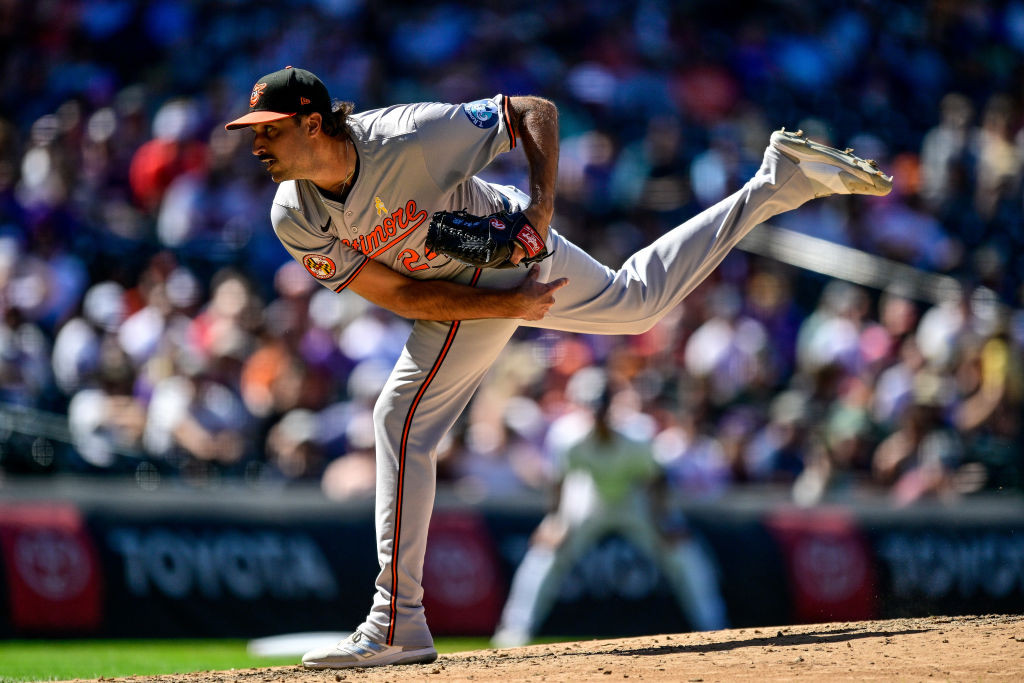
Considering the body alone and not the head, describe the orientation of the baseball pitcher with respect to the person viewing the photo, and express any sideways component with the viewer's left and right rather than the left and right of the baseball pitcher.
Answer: facing the viewer and to the left of the viewer

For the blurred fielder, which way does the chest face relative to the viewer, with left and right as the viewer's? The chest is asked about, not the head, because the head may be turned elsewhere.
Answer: facing the viewer

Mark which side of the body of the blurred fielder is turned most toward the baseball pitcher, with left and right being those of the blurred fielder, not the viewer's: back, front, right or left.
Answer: front

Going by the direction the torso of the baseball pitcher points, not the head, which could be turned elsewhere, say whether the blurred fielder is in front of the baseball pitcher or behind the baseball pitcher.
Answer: behind

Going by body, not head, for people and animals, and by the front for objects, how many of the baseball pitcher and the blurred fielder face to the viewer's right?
0
